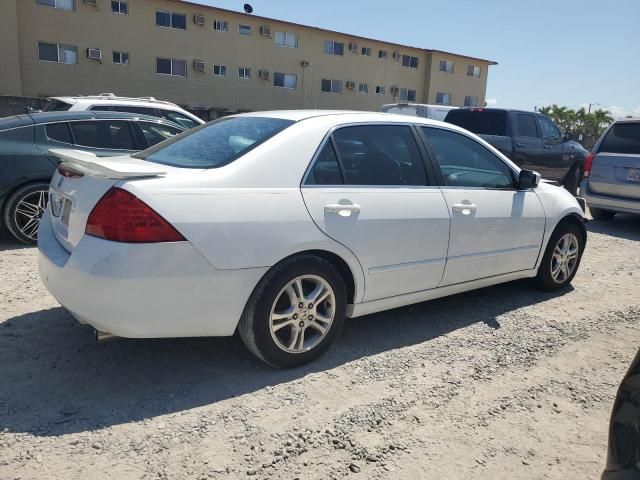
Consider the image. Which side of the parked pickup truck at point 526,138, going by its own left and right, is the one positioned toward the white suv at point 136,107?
back

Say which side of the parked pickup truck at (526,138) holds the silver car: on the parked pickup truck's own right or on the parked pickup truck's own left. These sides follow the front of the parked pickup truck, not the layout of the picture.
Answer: on the parked pickup truck's own right

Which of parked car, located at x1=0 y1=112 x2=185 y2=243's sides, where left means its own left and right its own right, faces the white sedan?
right

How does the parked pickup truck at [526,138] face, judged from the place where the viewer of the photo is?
facing away from the viewer and to the right of the viewer

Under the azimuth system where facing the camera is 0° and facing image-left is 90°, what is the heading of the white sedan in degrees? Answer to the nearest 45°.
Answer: approximately 225°

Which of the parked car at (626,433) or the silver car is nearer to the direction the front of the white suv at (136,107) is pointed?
the silver car

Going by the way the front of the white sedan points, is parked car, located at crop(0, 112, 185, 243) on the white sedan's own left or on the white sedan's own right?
on the white sedan's own left

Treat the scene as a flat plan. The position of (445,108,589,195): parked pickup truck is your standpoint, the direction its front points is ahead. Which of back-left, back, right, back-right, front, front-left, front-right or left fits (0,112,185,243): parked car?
back

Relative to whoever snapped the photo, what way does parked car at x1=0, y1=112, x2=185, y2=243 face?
facing to the right of the viewer

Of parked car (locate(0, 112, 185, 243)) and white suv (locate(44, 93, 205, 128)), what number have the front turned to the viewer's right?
2

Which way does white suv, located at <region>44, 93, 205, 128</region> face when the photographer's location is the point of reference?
facing to the right of the viewer

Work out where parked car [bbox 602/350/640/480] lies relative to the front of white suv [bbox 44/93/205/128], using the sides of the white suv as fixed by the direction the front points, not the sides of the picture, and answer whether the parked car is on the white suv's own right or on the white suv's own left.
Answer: on the white suv's own right
